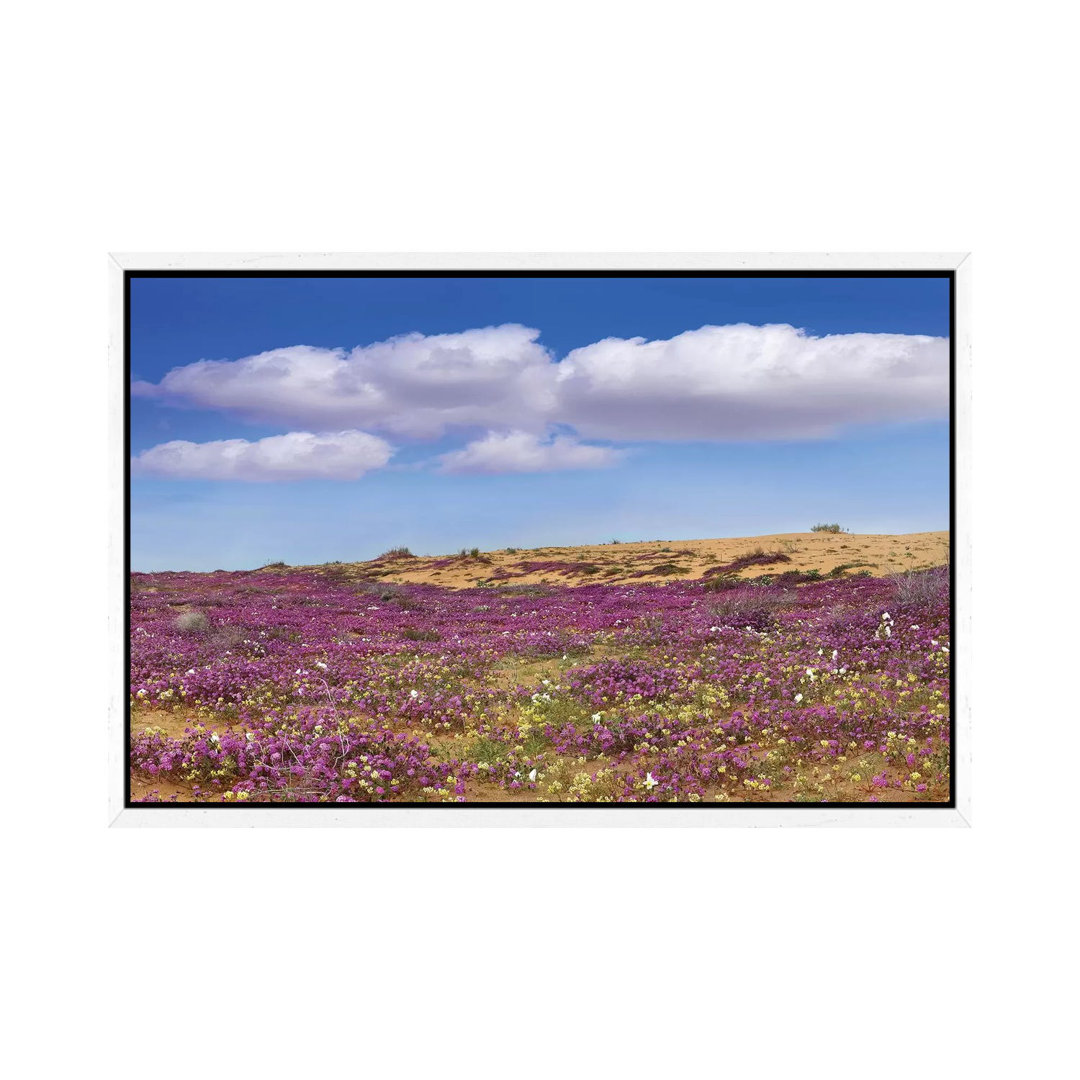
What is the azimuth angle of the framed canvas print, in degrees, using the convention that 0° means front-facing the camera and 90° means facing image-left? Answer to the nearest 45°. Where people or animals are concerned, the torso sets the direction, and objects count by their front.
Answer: approximately 0°
